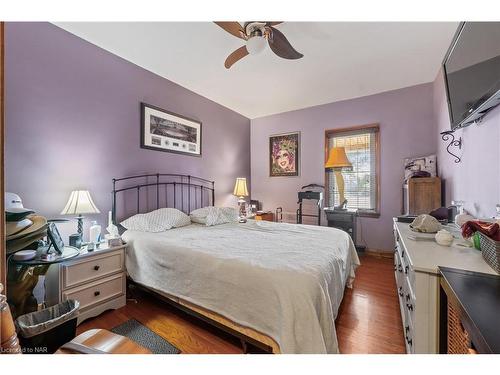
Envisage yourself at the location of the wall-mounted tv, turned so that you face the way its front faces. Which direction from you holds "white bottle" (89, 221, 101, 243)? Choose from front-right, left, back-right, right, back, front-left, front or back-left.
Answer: front

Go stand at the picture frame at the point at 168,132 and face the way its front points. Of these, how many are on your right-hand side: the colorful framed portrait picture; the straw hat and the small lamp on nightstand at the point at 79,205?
2

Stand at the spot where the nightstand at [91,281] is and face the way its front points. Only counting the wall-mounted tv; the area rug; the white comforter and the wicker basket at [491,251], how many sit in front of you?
4

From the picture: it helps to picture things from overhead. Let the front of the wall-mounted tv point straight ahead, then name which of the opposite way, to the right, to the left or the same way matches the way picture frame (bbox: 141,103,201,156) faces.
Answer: the opposite way

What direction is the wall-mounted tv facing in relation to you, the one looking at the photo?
facing the viewer and to the left of the viewer

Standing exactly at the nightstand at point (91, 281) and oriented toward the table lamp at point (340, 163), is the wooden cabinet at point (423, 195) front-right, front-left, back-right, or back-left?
front-right

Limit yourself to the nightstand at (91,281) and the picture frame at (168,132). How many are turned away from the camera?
0

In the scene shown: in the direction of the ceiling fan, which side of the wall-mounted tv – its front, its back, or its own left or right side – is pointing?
front

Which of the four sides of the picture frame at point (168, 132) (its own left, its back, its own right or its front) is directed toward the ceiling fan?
front

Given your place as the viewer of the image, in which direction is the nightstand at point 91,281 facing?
facing the viewer and to the right of the viewer

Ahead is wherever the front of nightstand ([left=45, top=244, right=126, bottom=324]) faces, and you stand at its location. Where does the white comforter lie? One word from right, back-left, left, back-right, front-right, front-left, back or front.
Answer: front
